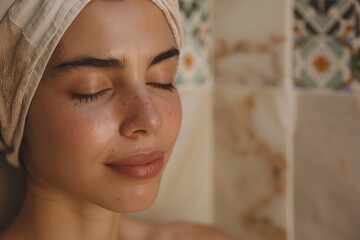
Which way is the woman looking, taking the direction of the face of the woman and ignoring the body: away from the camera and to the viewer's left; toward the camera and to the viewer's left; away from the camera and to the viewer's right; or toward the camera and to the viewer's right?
toward the camera and to the viewer's right

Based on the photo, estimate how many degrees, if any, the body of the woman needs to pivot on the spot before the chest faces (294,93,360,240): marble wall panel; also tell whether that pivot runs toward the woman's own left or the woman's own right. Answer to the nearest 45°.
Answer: approximately 90° to the woman's own left

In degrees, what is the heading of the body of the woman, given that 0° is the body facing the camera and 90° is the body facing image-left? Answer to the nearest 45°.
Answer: approximately 315°

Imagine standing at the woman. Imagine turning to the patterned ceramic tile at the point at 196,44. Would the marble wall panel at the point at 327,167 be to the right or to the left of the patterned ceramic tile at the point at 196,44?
right

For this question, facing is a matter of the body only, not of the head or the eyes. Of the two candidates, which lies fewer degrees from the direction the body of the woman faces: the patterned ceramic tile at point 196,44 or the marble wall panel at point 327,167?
the marble wall panel

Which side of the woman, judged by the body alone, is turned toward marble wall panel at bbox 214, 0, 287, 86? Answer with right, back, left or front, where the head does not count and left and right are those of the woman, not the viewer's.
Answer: left
